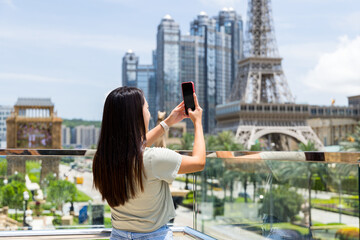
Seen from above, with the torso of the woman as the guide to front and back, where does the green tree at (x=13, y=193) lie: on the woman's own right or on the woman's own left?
on the woman's own left

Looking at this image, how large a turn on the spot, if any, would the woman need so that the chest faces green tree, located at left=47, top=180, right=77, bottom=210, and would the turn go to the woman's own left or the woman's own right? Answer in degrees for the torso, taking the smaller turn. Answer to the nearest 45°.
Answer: approximately 45° to the woman's own left

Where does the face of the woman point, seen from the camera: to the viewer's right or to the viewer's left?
to the viewer's right

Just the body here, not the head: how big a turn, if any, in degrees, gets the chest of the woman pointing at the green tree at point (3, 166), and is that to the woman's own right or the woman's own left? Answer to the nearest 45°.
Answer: approximately 90° to the woman's own left

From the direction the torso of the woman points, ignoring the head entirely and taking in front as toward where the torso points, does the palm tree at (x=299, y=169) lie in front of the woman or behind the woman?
in front

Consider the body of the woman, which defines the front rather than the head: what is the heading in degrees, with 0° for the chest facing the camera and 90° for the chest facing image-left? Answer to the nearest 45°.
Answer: approximately 225°
